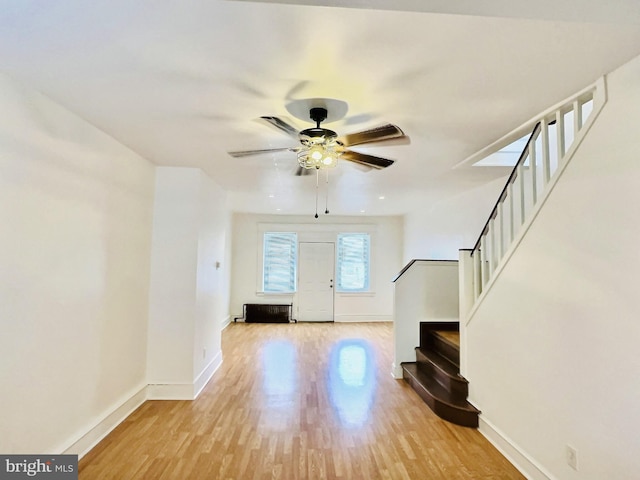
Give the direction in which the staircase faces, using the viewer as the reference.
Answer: facing the viewer and to the left of the viewer

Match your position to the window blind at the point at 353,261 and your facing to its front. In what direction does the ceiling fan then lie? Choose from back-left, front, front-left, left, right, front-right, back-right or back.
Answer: front

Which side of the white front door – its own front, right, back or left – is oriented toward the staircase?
front

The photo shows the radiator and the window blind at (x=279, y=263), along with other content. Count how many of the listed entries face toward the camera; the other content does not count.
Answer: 2

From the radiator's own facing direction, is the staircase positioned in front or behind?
in front

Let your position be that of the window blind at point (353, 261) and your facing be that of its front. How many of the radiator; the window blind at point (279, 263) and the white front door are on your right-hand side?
3

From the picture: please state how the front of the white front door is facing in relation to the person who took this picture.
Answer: facing the viewer

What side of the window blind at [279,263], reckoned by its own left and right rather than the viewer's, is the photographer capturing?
front

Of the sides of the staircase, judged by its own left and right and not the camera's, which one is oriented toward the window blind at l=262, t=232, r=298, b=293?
right

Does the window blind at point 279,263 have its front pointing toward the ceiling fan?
yes

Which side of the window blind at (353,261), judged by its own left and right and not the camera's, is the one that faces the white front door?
right

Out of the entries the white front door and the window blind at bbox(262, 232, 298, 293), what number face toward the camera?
2
